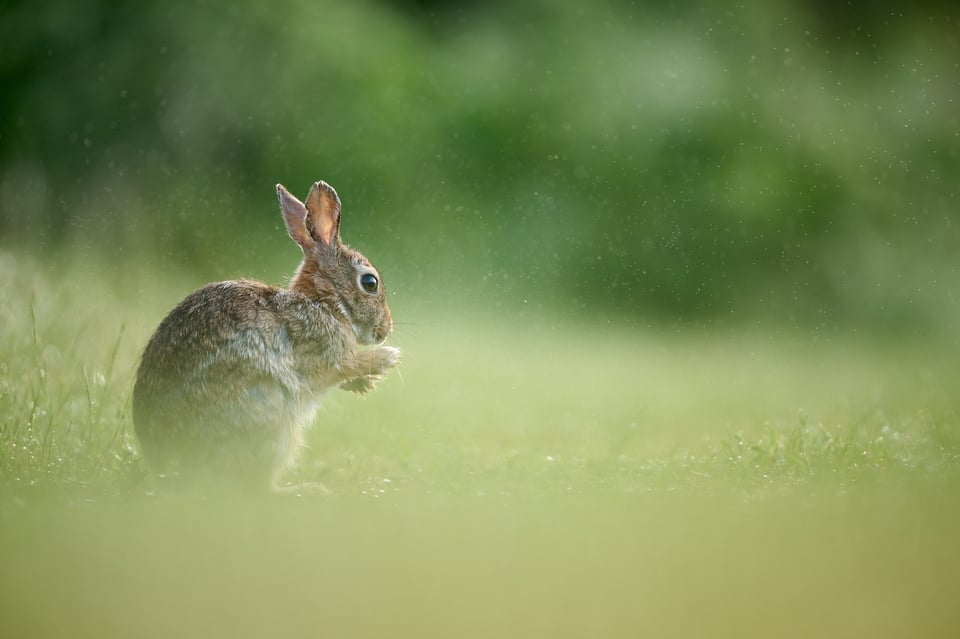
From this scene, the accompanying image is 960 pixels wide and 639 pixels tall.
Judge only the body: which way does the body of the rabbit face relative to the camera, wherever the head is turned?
to the viewer's right
